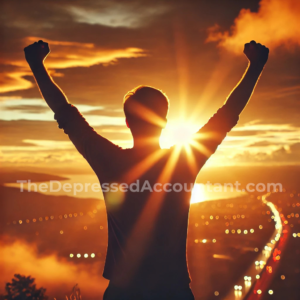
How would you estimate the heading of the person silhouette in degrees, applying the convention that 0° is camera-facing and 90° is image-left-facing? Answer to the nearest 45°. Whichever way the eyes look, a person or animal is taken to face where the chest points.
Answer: approximately 180°
